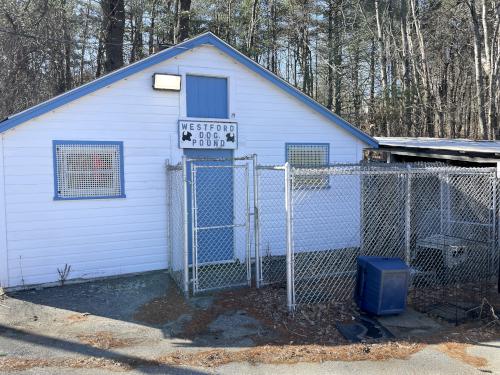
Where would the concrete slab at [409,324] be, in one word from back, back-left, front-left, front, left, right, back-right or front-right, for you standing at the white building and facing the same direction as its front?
front-left

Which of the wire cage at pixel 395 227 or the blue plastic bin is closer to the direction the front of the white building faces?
the blue plastic bin

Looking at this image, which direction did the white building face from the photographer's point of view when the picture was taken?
facing the viewer

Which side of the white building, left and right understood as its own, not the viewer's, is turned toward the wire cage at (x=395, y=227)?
left

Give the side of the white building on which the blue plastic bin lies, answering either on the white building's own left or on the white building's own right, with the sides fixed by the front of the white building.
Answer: on the white building's own left
